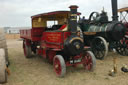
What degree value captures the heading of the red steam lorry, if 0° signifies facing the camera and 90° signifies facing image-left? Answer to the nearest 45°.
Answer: approximately 315°

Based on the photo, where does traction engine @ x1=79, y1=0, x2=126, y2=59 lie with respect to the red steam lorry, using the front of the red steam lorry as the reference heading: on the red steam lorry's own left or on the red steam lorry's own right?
on the red steam lorry's own left
